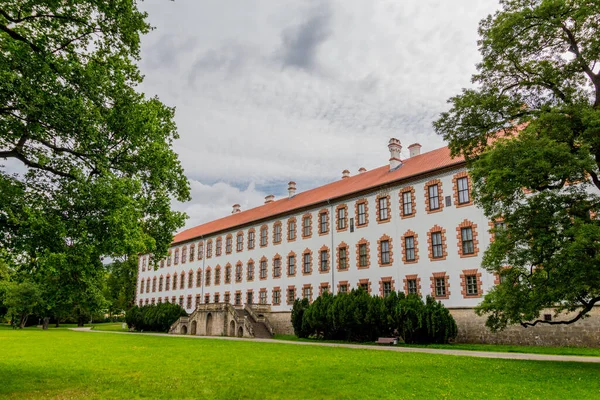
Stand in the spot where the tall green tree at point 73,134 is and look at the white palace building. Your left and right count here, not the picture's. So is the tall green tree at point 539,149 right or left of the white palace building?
right

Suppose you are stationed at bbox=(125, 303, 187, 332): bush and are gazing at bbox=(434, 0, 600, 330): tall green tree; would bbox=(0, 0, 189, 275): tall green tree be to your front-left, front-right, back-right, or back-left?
front-right

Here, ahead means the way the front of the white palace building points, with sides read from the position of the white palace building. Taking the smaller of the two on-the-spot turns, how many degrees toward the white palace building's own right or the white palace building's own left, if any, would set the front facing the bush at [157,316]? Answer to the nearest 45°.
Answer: approximately 90° to the white palace building's own right

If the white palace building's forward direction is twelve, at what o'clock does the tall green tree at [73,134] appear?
The tall green tree is roughly at 11 o'clock from the white palace building.

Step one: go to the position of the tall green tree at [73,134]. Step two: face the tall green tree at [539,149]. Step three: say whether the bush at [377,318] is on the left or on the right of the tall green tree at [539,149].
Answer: left

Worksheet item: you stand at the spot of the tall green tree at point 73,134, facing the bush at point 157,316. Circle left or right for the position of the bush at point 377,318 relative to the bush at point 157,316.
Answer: right

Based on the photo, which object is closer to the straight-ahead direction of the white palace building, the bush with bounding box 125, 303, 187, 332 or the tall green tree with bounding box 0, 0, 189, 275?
the tall green tree

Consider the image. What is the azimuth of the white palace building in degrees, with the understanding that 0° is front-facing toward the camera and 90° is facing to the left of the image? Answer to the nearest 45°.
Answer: approximately 45°
